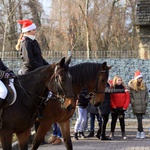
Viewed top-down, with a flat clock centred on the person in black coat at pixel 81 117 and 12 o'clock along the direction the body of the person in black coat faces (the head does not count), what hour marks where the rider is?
The rider is roughly at 2 o'clock from the person in black coat.

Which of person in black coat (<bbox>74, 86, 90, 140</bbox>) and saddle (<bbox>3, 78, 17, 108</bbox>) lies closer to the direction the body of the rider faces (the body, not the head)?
the person in black coat

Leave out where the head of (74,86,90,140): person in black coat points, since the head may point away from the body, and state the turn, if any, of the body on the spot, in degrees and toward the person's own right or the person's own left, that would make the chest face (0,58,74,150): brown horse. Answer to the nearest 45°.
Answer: approximately 45° to the person's own right

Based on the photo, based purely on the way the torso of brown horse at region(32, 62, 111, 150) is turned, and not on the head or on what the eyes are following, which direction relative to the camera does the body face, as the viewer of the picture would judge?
to the viewer's right

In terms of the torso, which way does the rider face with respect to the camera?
to the viewer's right

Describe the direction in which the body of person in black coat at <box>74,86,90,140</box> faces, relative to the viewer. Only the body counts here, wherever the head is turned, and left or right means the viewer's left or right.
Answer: facing the viewer and to the right of the viewer

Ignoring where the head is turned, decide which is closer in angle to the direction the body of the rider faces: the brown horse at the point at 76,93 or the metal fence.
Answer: the brown horse

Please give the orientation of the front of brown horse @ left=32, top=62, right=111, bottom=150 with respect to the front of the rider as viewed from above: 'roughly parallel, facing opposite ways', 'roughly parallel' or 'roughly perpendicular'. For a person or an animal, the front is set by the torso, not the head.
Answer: roughly parallel

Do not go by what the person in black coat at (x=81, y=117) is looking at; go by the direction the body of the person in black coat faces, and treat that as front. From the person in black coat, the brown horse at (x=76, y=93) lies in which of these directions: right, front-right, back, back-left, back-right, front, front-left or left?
front-right

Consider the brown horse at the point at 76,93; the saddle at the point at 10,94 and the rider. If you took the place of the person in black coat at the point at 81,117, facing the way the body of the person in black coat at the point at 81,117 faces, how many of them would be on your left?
0
